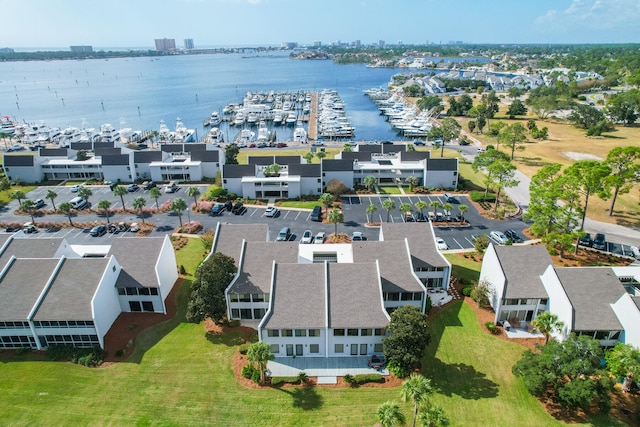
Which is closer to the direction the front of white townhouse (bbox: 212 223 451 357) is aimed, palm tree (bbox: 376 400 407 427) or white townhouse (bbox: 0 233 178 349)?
the palm tree

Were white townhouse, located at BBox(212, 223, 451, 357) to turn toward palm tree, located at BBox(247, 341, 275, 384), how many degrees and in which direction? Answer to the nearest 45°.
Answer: approximately 45° to its right

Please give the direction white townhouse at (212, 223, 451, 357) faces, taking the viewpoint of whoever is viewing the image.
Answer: facing the viewer

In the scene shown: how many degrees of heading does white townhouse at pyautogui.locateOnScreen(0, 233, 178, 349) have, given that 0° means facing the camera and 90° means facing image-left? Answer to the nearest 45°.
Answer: approximately 0°

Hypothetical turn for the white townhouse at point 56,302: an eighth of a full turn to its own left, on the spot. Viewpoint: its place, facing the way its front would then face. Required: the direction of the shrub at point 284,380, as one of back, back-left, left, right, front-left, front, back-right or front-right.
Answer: front

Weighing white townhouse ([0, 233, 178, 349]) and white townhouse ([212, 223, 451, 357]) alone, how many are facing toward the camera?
2

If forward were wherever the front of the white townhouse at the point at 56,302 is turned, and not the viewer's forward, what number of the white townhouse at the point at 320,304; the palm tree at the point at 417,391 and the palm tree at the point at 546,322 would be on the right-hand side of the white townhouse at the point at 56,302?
0

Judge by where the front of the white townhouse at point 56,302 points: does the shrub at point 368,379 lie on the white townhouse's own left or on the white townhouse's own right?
on the white townhouse's own left

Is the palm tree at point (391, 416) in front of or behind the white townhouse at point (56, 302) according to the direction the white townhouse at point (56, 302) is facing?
in front

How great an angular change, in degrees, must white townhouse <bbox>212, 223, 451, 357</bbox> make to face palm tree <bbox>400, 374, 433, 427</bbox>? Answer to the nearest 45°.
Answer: approximately 180°
